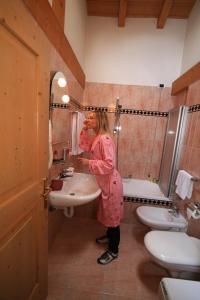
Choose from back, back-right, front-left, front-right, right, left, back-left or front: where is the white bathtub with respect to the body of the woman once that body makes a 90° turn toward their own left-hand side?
back-left

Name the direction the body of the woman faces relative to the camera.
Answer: to the viewer's left

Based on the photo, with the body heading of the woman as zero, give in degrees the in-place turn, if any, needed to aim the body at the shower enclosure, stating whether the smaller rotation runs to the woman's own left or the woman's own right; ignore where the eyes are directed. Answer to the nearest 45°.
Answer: approximately 135° to the woman's own right

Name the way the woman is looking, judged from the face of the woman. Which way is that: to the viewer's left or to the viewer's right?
to the viewer's left

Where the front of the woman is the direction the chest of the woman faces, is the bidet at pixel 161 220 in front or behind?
behind

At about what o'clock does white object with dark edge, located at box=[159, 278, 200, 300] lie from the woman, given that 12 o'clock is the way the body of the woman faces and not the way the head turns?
The white object with dark edge is roughly at 8 o'clock from the woman.

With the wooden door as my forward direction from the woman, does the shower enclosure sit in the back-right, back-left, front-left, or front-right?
back-left
